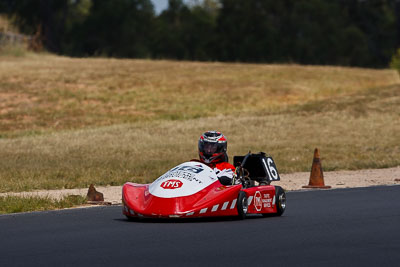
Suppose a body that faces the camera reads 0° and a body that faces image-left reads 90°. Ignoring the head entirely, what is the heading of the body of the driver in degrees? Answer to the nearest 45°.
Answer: approximately 45°

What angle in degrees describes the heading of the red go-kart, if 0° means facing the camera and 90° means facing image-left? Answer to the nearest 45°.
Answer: approximately 45°

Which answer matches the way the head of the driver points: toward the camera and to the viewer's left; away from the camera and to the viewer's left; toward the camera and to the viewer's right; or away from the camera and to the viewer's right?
toward the camera and to the viewer's left

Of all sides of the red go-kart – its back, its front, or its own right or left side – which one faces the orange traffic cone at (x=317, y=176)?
back
